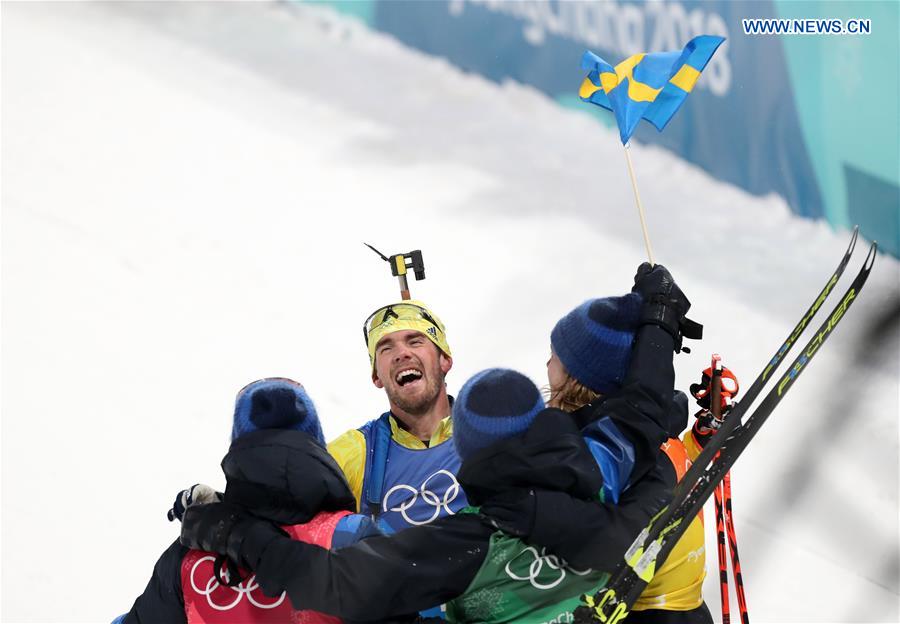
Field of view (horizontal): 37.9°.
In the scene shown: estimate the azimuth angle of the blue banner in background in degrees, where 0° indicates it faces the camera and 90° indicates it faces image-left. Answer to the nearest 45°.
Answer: approximately 45°
